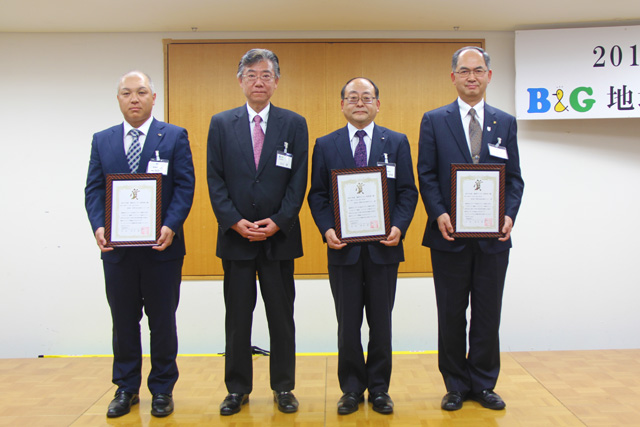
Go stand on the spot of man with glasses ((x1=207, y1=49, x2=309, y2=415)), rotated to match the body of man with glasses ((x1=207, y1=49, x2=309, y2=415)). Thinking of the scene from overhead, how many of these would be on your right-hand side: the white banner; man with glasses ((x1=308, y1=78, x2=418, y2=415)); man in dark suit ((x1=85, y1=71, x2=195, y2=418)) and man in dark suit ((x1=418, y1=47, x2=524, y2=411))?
1

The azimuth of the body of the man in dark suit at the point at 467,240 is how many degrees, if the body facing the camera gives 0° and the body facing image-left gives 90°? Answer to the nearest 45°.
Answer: approximately 0°

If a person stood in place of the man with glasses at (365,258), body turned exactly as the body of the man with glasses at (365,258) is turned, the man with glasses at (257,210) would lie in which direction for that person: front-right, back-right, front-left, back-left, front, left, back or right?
right

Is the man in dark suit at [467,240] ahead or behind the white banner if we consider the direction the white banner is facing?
ahead

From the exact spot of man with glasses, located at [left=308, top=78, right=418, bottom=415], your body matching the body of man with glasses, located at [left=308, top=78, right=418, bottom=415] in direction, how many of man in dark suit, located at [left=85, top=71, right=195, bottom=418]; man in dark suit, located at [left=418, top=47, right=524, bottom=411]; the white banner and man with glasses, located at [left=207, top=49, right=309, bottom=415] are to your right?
2

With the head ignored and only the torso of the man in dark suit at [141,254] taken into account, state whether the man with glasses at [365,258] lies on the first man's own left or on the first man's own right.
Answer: on the first man's own left

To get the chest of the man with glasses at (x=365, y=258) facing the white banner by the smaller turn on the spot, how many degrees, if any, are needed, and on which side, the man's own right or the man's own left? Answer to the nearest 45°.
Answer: approximately 135° to the man's own left

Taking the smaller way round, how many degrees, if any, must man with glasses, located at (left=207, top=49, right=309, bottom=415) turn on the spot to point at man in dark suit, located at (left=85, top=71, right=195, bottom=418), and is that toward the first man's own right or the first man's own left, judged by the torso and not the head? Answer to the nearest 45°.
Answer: approximately 90° to the first man's own right

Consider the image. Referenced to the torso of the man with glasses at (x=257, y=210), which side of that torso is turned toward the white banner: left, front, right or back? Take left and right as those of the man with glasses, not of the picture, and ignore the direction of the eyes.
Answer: left

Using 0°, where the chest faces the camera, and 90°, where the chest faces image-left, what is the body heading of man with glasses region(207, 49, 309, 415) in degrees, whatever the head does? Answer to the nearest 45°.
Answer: approximately 0°
